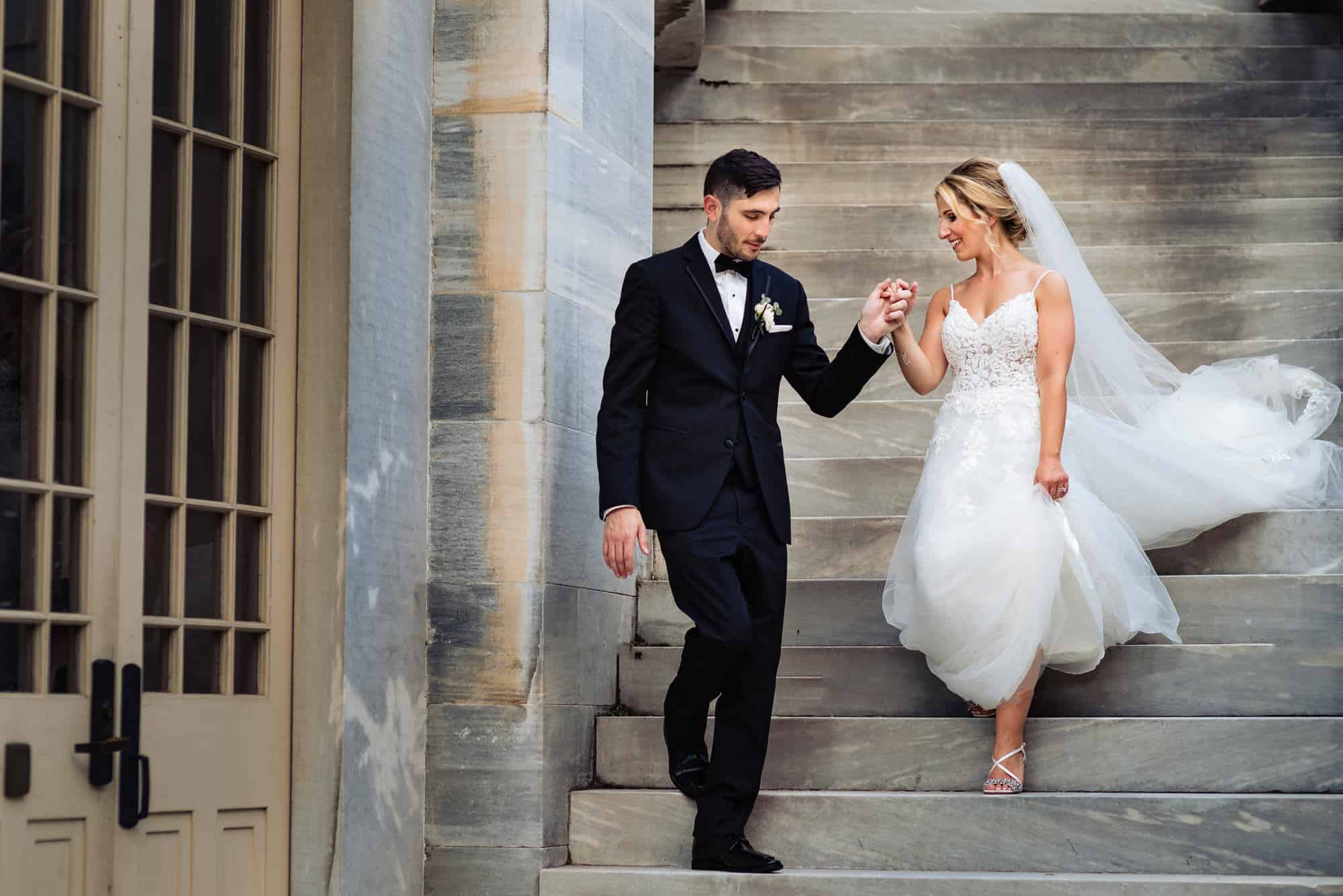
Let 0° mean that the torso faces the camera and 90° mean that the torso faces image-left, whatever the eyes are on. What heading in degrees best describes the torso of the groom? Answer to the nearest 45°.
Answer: approximately 315°

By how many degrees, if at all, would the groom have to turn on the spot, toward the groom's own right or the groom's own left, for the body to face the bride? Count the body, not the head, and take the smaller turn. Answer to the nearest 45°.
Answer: approximately 90° to the groom's own left

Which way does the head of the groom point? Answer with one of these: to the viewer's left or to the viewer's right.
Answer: to the viewer's right

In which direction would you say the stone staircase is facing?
toward the camera
